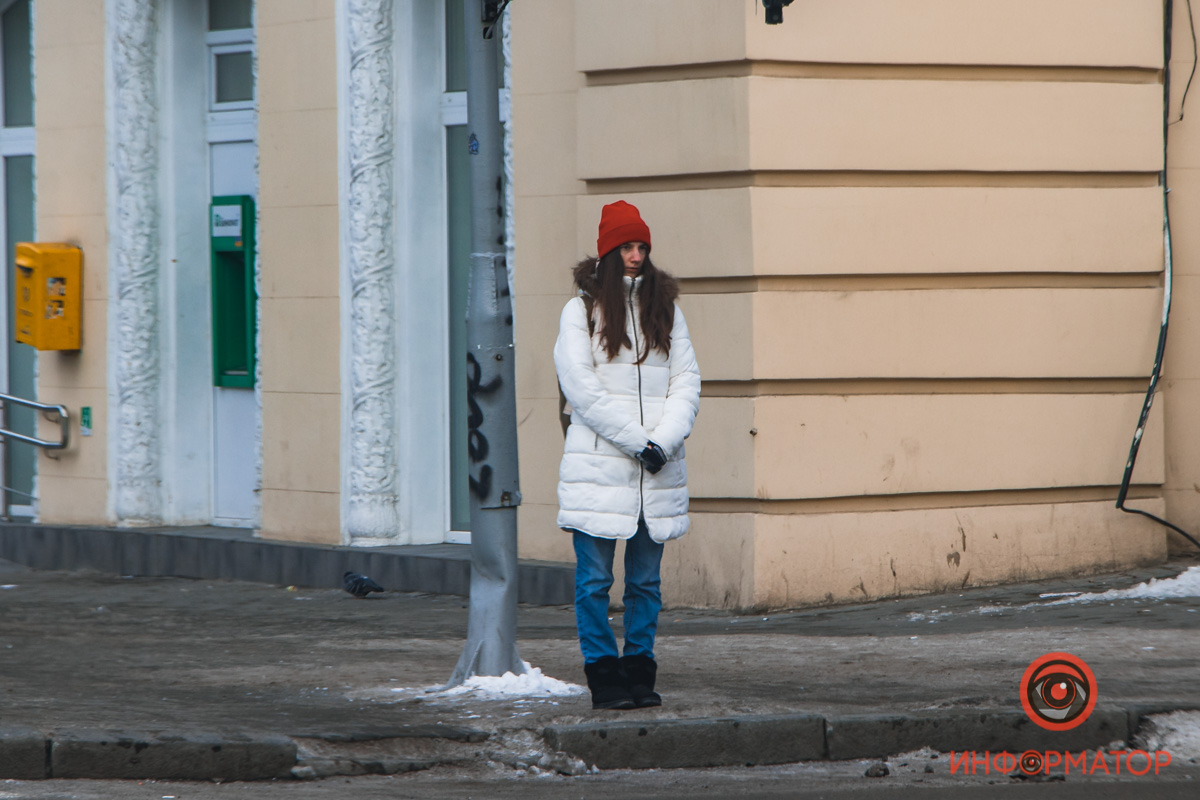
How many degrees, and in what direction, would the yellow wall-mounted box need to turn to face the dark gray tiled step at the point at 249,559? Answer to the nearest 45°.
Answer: approximately 90° to its left

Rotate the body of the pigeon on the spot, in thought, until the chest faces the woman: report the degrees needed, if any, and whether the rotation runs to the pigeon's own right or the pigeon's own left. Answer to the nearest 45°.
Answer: approximately 90° to the pigeon's own left

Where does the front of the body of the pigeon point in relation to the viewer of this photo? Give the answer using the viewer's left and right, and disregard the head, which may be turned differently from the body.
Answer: facing to the left of the viewer

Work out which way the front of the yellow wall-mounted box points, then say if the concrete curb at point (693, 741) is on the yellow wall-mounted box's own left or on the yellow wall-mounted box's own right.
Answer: on the yellow wall-mounted box's own left

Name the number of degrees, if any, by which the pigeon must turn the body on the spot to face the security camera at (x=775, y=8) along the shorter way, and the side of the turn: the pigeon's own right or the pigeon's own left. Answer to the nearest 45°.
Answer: approximately 135° to the pigeon's own left

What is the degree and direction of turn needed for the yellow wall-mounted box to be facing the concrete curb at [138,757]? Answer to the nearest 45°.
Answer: approximately 45° to its left

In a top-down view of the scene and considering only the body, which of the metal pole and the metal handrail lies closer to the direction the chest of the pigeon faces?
the metal handrail

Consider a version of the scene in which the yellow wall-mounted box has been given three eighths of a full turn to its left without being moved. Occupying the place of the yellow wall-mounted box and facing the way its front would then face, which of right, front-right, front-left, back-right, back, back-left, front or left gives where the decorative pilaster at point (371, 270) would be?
front-right

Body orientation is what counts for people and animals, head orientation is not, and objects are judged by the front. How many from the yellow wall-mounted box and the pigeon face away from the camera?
0

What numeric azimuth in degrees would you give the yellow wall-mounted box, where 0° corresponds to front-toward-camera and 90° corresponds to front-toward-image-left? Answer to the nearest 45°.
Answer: approximately 45°

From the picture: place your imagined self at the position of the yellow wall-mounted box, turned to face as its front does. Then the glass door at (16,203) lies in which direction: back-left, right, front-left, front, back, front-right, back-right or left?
back-right
